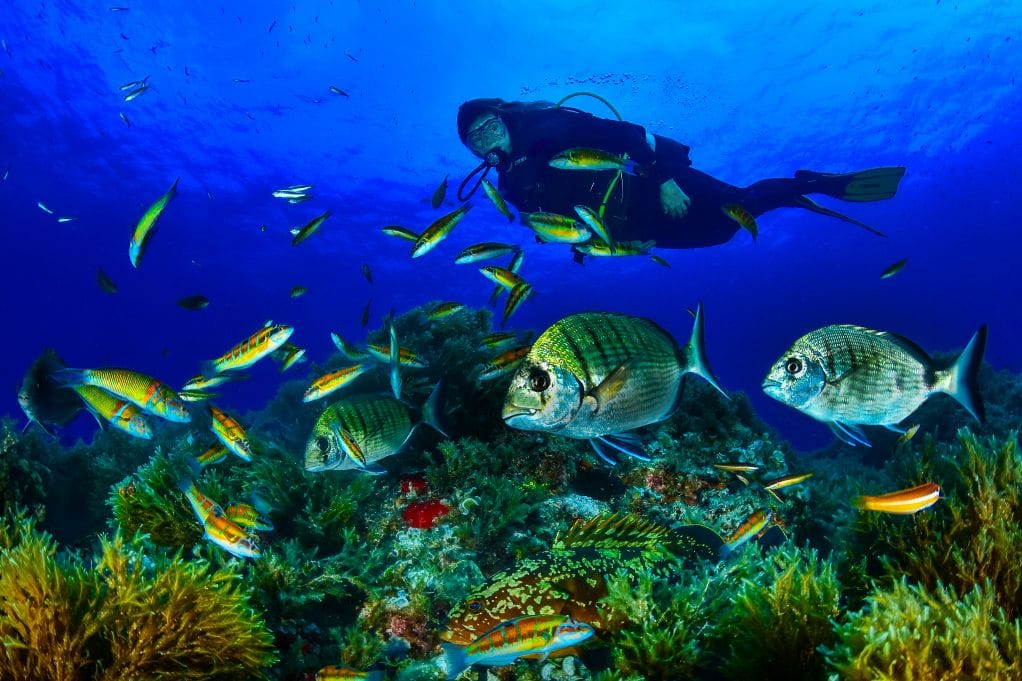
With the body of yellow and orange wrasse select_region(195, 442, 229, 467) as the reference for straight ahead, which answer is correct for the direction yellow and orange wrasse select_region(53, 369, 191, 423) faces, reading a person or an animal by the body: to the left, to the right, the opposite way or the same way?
the opposite way

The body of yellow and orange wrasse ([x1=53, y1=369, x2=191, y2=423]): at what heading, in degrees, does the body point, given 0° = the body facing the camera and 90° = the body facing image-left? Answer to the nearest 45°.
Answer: approximately 270°

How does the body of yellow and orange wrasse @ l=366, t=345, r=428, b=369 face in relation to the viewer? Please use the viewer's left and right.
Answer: facing to the right of the viewer

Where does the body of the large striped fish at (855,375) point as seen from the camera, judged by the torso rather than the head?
to the viewer's left

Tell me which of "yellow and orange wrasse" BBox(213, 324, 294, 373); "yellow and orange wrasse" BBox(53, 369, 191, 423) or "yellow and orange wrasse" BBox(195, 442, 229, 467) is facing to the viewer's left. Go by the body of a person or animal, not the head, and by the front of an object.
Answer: "yellow and orange wrasse" BBox(195, 442, 229, 467)
